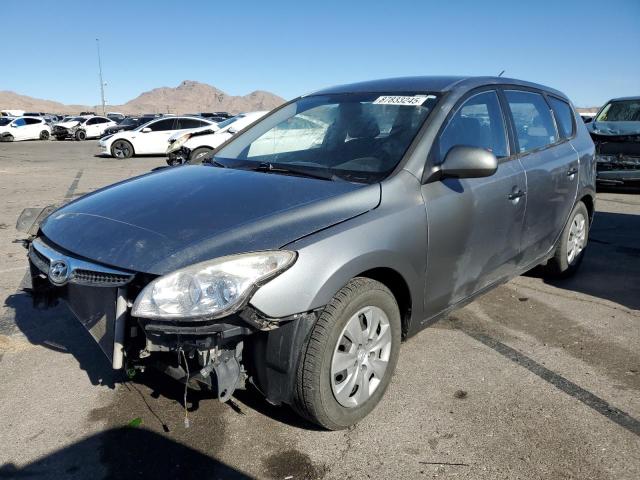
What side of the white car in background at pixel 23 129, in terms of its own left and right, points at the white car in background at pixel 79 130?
back

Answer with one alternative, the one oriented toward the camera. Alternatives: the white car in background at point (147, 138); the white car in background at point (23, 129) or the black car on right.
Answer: the black car on right

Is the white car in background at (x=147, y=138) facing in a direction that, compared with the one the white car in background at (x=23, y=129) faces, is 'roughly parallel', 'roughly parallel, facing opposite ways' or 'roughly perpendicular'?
roughly parallel

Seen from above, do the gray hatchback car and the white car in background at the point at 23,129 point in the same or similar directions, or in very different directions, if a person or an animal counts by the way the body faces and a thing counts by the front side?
same or similar directions

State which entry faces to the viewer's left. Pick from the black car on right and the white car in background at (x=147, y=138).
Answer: the white car in background

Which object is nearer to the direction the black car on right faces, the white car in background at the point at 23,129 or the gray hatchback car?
the gray hatchback car

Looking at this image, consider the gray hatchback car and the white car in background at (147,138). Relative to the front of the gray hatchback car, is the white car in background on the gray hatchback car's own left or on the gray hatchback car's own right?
on the gray hatchback car's own right

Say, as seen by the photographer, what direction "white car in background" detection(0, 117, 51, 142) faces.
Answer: facing to the left of the viewer

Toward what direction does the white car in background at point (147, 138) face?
to the viewer's left

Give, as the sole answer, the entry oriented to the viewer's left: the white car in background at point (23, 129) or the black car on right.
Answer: the white car in background

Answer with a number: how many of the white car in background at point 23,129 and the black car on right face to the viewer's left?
1

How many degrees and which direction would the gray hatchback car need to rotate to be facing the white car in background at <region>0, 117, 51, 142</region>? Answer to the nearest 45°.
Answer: approximately 90° to its right

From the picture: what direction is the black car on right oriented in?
toward the camera

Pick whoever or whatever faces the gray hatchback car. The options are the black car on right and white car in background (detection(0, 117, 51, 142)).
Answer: the black car on right

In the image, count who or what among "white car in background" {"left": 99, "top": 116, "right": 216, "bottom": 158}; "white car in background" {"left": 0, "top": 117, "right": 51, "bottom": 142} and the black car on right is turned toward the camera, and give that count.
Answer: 1
